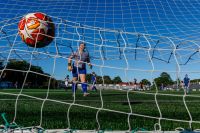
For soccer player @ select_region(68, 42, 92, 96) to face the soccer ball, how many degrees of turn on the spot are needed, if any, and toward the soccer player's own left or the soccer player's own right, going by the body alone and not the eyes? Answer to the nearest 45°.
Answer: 0° — they already face it

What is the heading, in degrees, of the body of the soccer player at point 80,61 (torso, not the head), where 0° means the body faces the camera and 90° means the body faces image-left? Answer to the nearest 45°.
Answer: approximately 0°
